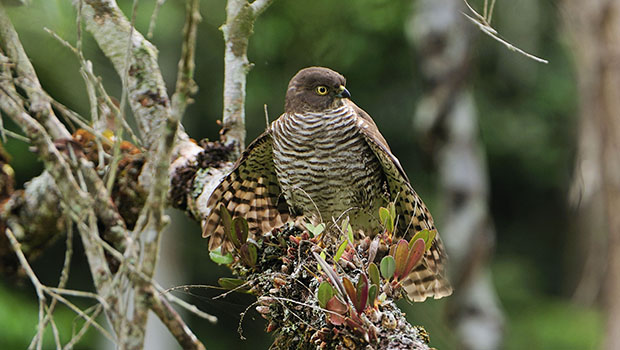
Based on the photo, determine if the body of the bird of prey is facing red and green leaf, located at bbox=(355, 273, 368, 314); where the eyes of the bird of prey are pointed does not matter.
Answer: yes

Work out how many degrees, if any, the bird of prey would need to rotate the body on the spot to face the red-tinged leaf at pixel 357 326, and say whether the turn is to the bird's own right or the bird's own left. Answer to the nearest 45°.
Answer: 0° — it already faces it

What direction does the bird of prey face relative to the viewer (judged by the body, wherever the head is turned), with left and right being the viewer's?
facing the viewer

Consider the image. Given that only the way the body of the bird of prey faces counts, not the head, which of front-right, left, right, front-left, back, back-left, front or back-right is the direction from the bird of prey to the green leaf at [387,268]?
front

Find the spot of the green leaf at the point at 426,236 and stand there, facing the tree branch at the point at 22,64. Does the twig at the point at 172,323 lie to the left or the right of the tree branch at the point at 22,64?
left

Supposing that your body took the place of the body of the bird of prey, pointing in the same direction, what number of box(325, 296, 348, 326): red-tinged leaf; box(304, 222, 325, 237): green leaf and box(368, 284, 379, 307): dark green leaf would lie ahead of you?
3

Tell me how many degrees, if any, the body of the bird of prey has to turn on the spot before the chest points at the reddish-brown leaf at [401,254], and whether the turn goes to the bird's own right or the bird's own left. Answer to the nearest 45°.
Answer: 0° — it already faces it

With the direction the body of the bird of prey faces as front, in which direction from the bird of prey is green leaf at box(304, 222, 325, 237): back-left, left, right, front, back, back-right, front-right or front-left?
front

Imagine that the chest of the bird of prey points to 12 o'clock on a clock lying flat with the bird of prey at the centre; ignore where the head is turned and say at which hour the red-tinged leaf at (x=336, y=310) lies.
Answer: The red-tinged leaf is roughly at 12 o'clock from the bird of prey.

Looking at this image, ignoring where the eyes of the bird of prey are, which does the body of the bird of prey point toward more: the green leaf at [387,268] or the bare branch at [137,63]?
the green leaf
